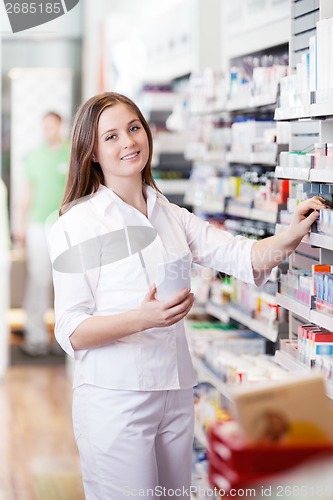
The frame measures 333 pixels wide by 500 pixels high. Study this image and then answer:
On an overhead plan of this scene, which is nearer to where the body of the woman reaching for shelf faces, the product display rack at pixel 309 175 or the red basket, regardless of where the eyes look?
the red basket

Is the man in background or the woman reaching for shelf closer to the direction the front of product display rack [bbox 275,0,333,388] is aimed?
the woman reaching for shelf

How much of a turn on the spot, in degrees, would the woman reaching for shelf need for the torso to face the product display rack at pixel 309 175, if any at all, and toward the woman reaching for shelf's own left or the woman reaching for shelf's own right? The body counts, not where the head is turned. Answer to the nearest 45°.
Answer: approximately 90° to the woman reaching for shelf's own left

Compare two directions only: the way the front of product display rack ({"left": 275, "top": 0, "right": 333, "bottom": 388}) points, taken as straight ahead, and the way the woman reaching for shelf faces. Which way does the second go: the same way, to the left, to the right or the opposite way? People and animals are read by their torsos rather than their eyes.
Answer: to the left

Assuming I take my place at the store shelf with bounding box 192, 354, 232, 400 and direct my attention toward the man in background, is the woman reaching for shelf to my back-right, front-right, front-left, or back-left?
back-left

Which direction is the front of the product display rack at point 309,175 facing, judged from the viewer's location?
facing the viewer and to the left of the viewer

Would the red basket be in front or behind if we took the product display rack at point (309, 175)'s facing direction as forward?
in front

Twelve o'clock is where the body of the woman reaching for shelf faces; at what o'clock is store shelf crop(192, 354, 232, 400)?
The store shelf is roughly at 8 o'clock from the woman reaching for shelf.

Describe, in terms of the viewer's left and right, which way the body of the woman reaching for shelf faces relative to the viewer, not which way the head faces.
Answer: facing the viewer and to the right of the viewer

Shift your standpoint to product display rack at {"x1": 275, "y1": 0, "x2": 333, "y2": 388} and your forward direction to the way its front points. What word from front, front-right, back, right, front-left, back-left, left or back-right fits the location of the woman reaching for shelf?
front

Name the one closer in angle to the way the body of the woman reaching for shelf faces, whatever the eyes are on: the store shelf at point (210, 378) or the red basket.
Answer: the red basket

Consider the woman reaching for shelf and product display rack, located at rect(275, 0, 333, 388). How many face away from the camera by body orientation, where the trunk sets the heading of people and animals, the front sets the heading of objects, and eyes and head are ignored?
0
